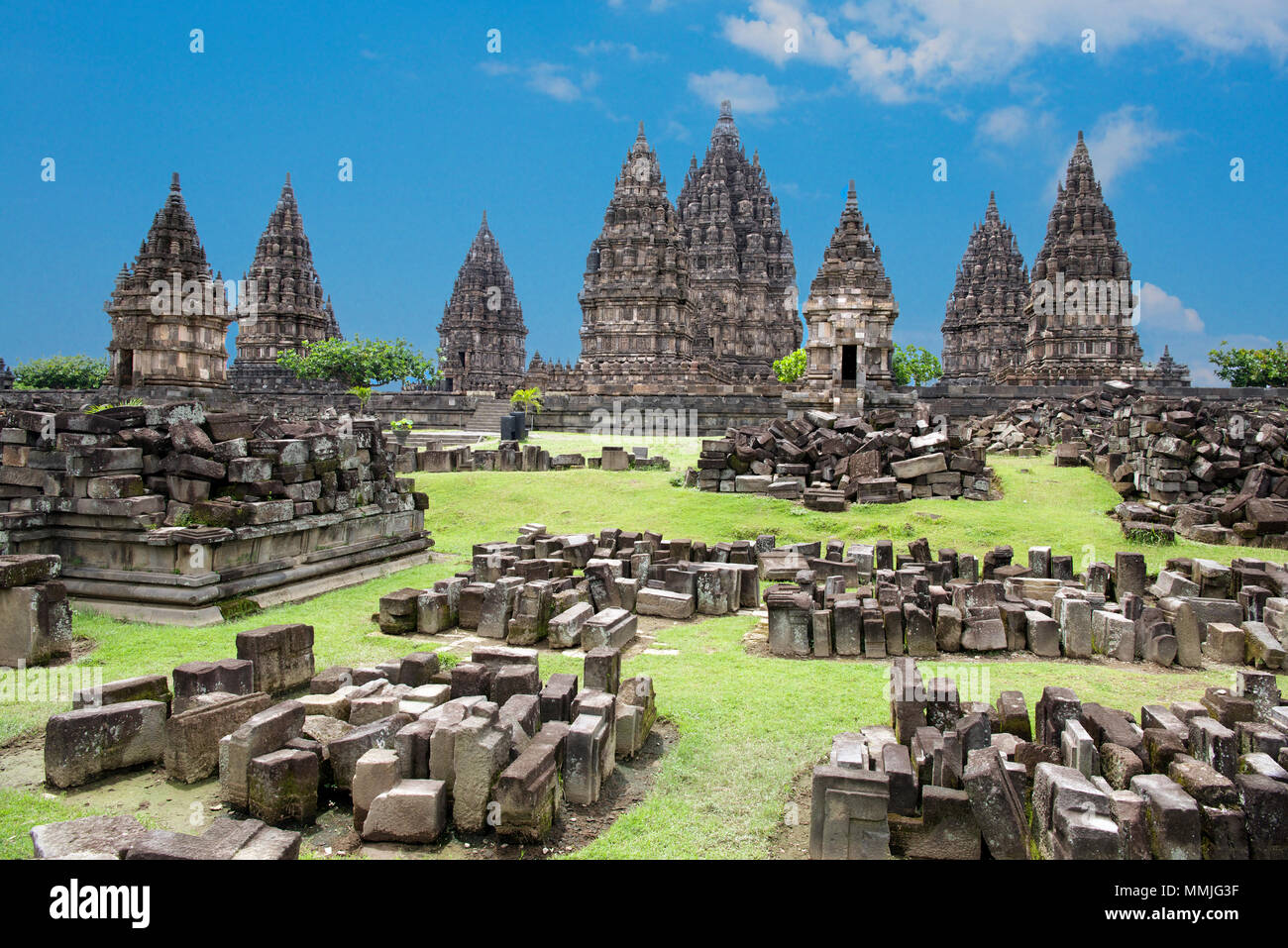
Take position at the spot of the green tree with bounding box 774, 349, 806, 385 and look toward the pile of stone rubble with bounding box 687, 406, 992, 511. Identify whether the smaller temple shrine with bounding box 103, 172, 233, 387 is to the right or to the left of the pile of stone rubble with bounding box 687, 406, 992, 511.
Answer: right

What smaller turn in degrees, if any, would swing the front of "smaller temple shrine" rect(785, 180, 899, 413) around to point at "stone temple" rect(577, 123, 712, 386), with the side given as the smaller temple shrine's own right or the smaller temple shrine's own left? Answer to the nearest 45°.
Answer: approximately 135° to the smaller temple shrine's own right

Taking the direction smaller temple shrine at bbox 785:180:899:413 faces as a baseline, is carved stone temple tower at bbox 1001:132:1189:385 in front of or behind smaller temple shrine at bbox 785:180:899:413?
behind

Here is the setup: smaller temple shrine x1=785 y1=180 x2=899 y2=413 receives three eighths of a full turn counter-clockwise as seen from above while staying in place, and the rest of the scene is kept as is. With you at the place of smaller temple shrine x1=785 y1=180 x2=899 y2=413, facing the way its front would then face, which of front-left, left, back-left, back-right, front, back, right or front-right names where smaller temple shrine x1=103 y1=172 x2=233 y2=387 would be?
back-left

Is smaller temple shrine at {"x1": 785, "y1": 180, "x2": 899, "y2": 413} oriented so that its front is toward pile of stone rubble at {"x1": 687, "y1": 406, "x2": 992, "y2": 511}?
yes

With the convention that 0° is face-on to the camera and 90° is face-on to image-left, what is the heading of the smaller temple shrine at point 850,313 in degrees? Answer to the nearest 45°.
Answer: approximately 0°

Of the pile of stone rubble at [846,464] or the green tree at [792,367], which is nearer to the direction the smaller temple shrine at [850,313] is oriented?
the pile of stone rubble
